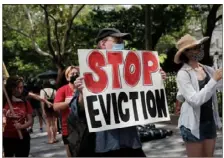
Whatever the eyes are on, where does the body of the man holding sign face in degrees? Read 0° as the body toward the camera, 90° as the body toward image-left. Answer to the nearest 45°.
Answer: approximately 315°

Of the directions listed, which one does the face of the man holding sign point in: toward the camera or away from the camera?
toward the camera

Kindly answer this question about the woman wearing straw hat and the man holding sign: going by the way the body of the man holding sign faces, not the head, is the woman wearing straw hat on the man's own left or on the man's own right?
on the man's own left
